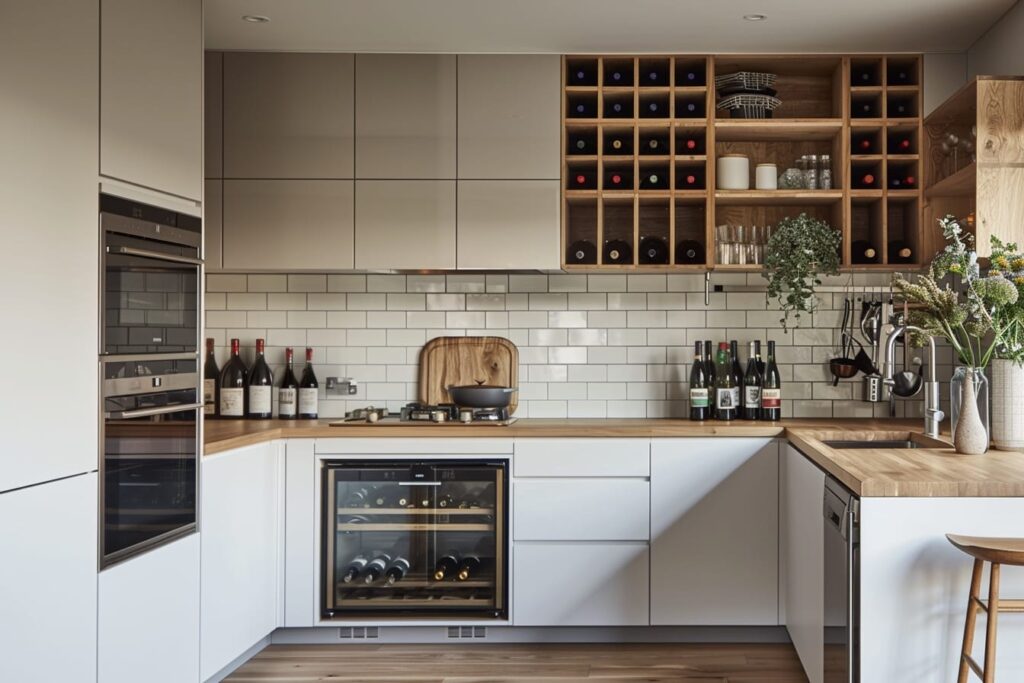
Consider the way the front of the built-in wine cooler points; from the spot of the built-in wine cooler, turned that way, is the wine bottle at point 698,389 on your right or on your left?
on your left

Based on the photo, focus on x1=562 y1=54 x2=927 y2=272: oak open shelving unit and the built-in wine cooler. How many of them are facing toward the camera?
2

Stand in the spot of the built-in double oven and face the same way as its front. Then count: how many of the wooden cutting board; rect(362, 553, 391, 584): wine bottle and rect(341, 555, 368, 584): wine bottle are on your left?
3

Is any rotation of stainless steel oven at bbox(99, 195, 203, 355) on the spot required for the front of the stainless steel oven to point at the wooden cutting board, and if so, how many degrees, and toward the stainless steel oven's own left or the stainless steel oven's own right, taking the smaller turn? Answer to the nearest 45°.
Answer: approximately 90° to the stainless steel oven's own left

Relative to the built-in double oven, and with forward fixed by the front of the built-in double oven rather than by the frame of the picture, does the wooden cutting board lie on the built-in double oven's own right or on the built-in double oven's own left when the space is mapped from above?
on the built-in double oven's own left

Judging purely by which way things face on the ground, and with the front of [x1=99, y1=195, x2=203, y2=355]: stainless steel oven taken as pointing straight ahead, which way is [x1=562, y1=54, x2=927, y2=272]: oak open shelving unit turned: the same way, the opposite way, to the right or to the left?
to the right

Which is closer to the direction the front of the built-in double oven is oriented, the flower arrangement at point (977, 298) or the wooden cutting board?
the flower arrangement

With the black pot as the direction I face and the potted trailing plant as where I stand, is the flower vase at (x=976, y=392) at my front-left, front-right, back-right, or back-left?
back-left

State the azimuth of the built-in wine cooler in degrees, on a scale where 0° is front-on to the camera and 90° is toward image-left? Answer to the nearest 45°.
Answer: approximately 0°

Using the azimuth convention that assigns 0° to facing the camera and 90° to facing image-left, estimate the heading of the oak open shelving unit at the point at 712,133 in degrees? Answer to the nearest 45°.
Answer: approximately 0°

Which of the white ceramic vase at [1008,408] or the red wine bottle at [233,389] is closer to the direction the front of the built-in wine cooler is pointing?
the white ceramic vase
